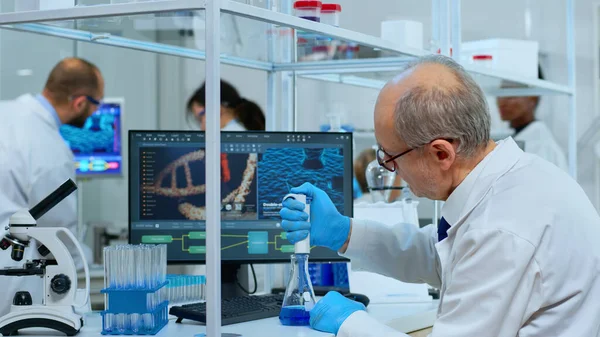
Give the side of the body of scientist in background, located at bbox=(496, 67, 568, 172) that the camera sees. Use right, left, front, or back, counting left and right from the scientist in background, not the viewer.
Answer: left

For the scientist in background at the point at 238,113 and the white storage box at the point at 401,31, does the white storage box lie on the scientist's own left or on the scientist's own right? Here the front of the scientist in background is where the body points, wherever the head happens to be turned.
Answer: on the scientist's own left

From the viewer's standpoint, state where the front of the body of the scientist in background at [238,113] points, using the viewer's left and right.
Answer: facing to the left of the viewer

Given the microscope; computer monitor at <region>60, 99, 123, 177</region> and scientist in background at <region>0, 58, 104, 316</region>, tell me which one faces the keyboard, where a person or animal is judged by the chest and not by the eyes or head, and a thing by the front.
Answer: the computer monitor
